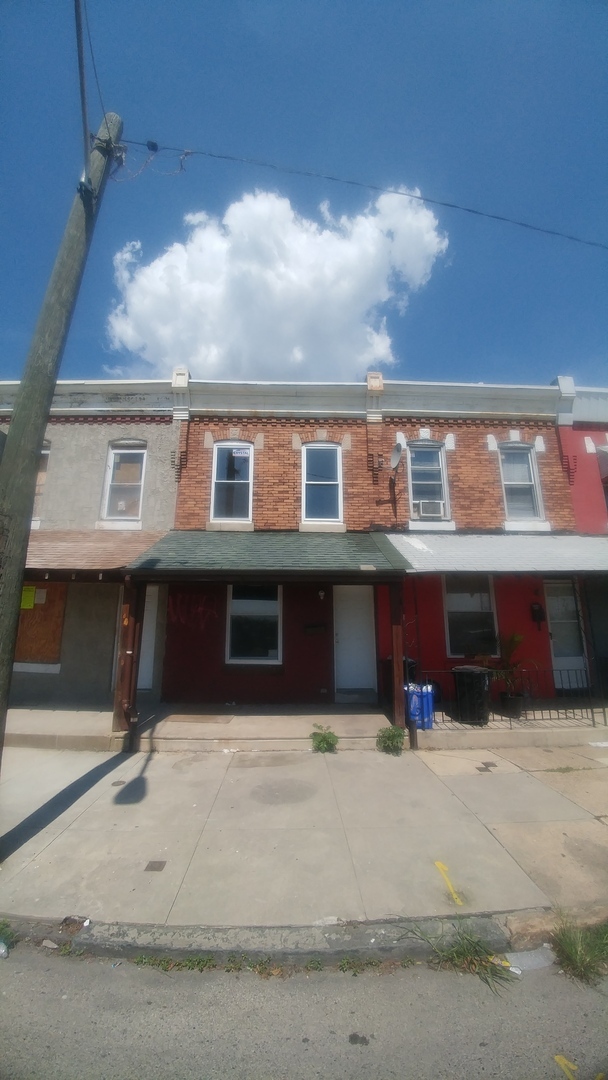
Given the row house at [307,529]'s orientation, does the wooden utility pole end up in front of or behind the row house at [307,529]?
in front

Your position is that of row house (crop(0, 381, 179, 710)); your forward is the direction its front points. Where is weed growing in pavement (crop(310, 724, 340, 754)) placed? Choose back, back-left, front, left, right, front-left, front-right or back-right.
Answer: front-left

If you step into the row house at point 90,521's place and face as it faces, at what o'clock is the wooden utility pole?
The wooden utility pole is roughly at 12 o'clock from the row house.

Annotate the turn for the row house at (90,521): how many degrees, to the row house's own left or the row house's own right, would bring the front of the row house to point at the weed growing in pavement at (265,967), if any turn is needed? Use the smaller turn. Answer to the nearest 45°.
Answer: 0° — it already faces it

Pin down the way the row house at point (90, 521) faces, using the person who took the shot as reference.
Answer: facing the viewer

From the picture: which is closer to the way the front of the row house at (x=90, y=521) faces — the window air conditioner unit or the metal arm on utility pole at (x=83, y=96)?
the metal arm on utility pole

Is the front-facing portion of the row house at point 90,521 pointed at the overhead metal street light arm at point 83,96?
yes

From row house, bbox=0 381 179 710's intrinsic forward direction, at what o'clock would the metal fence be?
The metal fence is roughly at 10 o'clock from the row house.

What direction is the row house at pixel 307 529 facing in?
toward the camera

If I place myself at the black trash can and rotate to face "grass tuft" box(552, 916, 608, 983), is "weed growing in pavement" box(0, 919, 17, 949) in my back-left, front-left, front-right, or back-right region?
front-right

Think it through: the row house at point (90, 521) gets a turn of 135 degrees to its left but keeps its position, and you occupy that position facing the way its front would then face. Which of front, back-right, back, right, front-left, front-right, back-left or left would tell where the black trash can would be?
right

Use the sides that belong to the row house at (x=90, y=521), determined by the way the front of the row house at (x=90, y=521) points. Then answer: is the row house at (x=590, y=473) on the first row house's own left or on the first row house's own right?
on the first row house's own left

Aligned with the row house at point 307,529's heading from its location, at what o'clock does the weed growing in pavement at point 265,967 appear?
The weed growing in pavement is roughly at 12 o'clock from the row house.
